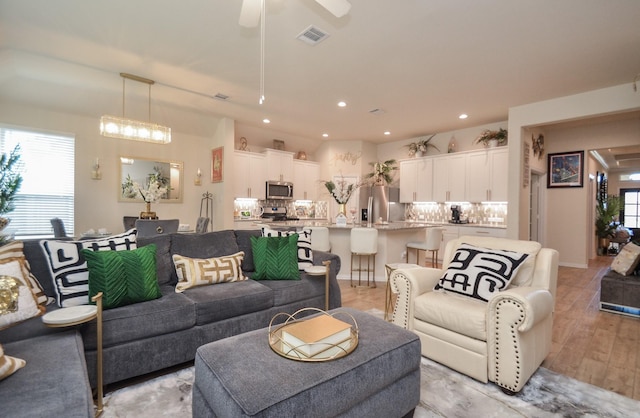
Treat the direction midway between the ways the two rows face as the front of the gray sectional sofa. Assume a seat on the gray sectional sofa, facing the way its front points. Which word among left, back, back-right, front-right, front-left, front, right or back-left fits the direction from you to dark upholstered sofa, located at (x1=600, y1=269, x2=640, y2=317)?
front-left

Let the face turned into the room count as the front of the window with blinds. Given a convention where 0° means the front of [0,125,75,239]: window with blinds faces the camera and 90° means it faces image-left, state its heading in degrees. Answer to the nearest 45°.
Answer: approximately 315°

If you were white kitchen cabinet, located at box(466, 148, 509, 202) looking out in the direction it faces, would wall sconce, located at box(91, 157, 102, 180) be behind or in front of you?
in front

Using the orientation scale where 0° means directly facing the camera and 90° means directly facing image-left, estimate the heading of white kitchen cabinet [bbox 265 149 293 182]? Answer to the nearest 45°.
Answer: approximately 315°

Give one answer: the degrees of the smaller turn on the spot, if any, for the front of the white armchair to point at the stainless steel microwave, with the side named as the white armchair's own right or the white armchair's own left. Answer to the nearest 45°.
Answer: approximately 90° to the white armchair's own right

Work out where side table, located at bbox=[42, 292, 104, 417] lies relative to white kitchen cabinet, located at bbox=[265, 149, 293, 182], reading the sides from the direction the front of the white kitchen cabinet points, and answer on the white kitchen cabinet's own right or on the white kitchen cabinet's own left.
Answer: on the white kitchen cabinet's own right

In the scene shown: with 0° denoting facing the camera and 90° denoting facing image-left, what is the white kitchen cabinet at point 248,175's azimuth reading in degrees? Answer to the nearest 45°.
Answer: approximately 315°

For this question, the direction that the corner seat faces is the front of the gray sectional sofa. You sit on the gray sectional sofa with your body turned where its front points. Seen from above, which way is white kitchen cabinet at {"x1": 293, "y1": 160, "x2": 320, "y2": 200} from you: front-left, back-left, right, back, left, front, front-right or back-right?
left

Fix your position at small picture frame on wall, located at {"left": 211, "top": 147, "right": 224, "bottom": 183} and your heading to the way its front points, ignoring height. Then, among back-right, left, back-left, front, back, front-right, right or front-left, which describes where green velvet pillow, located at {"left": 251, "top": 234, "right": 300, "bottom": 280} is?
front-left

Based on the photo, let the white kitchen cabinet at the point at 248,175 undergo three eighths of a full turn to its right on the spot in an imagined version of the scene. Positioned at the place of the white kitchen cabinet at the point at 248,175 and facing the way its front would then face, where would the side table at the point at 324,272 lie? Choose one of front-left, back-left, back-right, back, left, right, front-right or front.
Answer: left

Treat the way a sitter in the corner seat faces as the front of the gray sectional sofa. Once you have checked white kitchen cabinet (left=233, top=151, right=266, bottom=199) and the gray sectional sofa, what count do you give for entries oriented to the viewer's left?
0

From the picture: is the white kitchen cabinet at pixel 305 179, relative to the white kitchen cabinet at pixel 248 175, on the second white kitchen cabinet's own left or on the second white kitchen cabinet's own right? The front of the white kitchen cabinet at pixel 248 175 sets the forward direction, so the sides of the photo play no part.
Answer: on the second white kitchen cabinet's own left

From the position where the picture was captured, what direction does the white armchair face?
facing the viewer and to the left of the viewer
